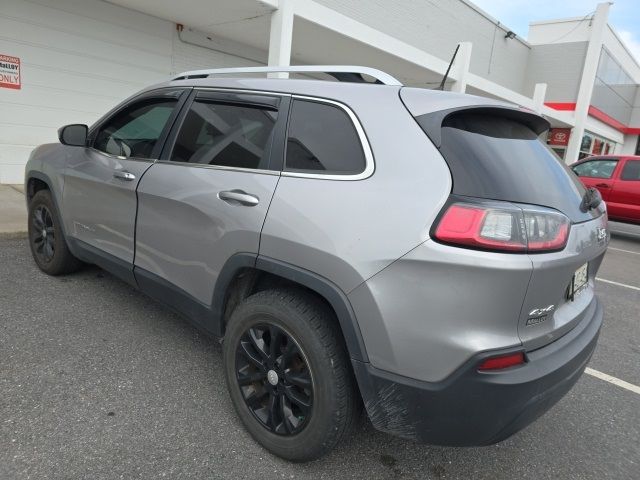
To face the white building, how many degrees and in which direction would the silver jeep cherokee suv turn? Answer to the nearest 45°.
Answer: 0° — it already faces it

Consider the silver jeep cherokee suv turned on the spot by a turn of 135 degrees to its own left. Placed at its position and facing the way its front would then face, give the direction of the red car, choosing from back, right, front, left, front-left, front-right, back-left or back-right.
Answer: back-left

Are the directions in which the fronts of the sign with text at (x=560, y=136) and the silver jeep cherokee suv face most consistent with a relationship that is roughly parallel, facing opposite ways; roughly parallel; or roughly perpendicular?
roughly perpendicular

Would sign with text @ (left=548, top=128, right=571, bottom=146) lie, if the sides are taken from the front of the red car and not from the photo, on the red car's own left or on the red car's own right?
on the red car's own right

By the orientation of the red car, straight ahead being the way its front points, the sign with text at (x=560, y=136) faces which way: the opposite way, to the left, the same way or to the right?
to the left

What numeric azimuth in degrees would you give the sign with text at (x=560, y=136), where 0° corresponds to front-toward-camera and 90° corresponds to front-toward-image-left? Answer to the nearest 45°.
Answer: approximately 0°

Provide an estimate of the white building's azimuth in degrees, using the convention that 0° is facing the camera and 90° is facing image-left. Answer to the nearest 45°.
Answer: approximately 315°

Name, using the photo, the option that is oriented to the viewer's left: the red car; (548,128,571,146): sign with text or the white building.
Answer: the red car

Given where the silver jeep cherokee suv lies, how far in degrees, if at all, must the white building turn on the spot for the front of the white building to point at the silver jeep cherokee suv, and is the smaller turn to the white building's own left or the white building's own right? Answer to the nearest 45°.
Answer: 0° — it already faces it

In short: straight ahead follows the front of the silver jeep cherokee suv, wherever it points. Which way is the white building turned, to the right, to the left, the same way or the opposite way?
the opposite way

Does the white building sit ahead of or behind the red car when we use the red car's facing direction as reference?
ahead

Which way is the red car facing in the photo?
to the viewer's left

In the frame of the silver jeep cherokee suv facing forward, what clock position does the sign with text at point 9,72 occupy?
The sign with text is roughly at 12 o'clock from the silver jeep cherokee suv.
